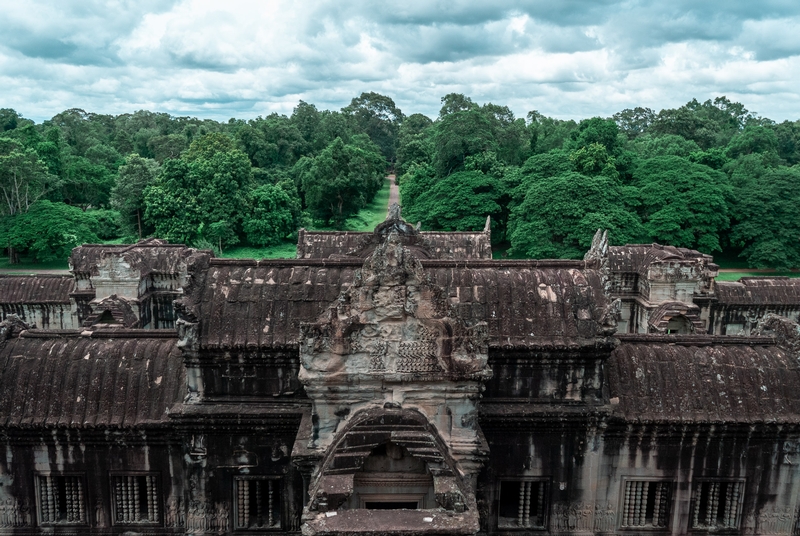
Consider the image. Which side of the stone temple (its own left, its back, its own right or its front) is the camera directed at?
front

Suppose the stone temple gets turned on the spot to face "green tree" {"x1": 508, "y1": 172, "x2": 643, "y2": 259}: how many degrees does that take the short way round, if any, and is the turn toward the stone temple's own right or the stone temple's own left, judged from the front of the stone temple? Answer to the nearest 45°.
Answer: approximately 180°
